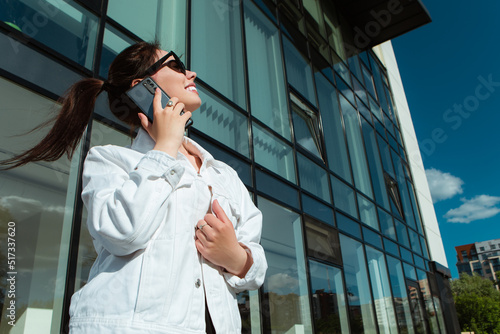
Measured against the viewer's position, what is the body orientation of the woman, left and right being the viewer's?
facing the viewer and to the right of the viewer

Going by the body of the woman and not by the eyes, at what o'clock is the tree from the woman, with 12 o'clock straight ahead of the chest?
The tree is roughly at 9 o'clock from the woman.
